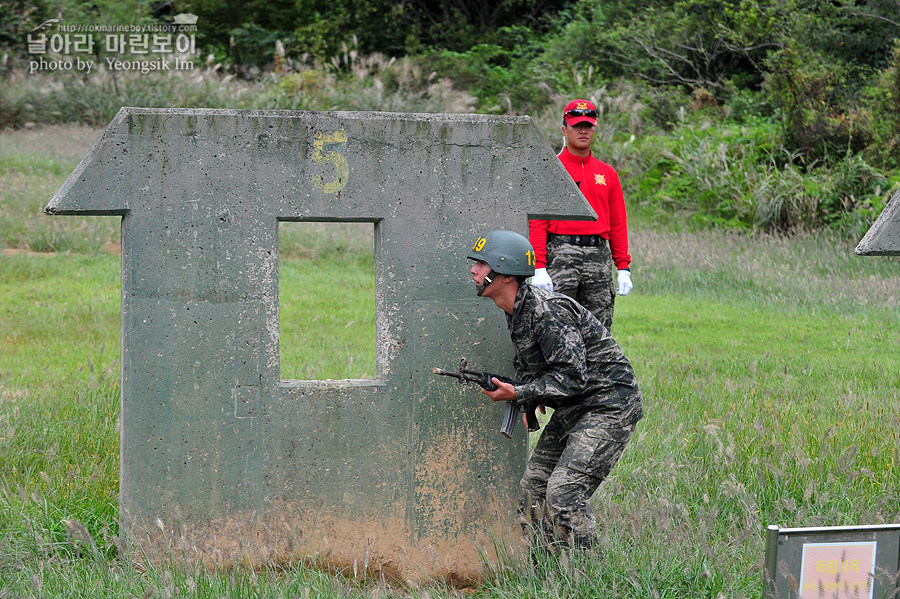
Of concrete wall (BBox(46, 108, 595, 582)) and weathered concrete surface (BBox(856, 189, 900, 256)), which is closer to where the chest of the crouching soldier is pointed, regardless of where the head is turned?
the concrete wall

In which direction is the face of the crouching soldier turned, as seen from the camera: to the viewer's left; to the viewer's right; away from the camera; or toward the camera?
to the viewer's left

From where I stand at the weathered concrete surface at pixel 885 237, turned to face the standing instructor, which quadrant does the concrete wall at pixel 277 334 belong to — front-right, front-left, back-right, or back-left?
front-left

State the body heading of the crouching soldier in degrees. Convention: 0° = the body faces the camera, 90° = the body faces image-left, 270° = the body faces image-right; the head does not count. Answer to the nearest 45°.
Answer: approximately 90°

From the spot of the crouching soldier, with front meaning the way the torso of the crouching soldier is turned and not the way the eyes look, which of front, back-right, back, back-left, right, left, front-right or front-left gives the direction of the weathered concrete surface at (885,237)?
back

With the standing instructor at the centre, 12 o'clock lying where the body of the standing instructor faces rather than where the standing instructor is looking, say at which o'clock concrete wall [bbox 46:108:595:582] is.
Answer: The concrete wall is roughly at 1 o'clock from the standing instructor.

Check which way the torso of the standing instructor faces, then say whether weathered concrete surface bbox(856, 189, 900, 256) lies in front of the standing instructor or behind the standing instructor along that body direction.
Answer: in front

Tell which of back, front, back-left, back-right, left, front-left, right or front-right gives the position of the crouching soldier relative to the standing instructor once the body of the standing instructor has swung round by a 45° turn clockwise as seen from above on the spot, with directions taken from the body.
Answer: front-left

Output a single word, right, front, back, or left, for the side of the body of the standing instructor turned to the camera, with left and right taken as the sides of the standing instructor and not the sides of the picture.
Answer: front

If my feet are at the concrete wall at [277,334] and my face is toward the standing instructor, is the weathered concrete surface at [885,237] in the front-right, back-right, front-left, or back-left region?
front-right
